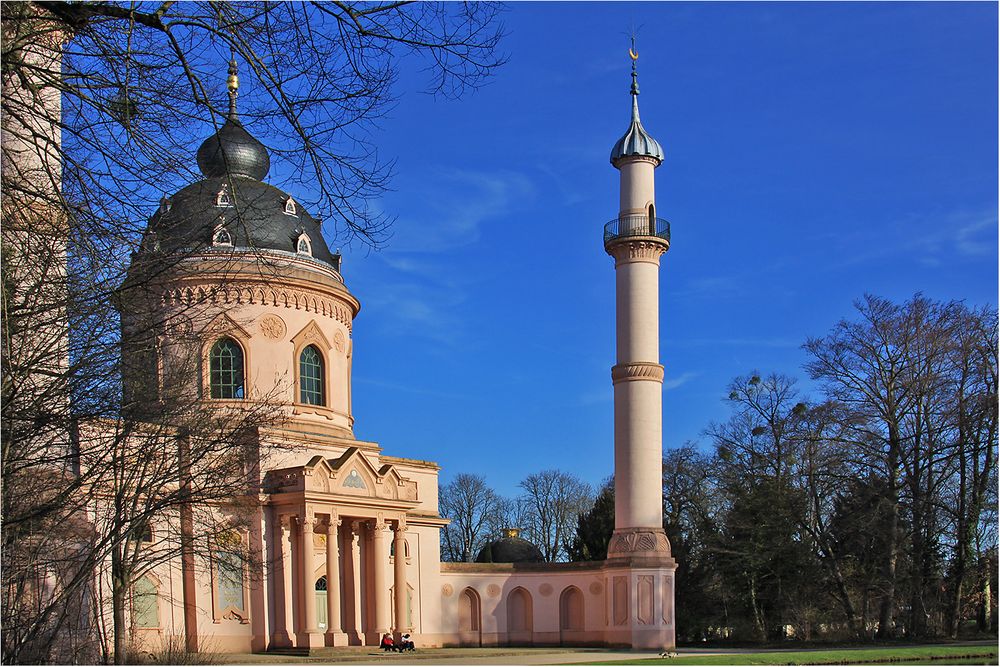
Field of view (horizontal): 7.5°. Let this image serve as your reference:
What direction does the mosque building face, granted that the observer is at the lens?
facing the viewer and to the right of the viewer
